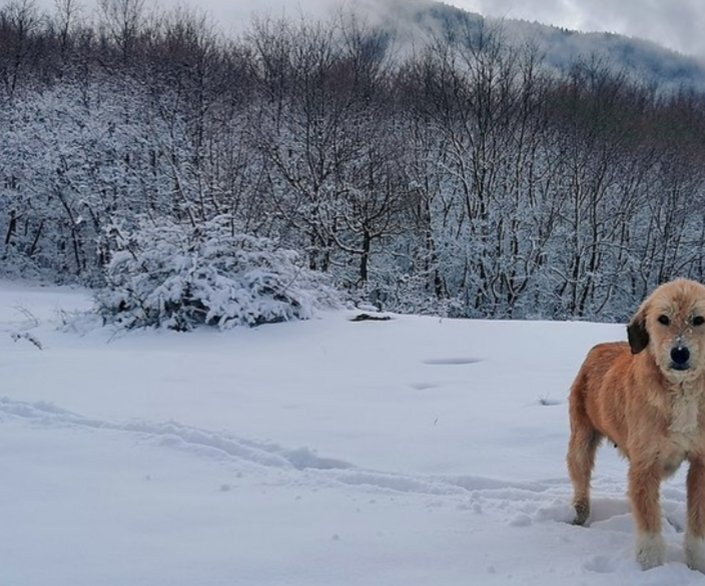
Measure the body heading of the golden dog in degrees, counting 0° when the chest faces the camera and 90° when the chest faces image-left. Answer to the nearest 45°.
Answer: approximately 315°

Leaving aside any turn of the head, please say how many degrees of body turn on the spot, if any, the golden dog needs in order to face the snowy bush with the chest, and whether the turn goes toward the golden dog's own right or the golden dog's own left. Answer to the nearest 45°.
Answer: approximately 180°
